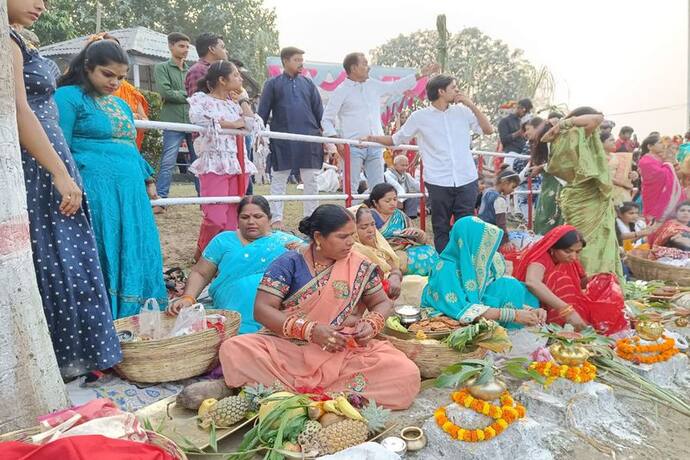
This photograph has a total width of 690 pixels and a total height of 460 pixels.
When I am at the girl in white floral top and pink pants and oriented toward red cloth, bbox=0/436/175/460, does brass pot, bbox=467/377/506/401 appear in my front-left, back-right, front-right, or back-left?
front-left

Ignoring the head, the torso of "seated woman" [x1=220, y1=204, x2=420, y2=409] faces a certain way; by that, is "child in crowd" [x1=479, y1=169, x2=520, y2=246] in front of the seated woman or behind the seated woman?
behind

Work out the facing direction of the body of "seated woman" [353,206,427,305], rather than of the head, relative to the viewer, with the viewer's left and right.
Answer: facing the viewer and to the right of the viewer

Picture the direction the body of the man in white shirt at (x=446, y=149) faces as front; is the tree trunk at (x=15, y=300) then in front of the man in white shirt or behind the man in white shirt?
in front

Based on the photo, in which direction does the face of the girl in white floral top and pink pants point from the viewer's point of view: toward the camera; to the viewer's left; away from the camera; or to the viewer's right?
to the viewer's right

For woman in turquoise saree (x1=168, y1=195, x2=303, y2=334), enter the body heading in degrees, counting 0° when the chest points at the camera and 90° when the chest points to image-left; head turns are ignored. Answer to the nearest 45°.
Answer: approximately 0°

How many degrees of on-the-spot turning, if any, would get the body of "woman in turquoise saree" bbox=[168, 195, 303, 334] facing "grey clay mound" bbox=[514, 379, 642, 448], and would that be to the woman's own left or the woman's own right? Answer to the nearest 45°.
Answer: approximately 45° to the woman's own left

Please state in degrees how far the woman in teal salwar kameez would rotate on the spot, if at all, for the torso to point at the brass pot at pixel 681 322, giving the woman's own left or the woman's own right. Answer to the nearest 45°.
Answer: approximately 45° to the woman's own left

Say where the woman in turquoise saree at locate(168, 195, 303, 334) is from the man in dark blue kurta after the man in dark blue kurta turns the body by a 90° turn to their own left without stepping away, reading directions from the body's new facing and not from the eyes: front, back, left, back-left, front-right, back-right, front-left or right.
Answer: right

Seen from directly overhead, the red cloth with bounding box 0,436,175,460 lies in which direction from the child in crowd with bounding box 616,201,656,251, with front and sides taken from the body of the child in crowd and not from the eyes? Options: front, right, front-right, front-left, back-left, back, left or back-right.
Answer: front-right

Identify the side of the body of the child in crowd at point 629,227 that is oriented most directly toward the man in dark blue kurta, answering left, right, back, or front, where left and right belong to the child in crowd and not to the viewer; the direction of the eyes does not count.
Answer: right

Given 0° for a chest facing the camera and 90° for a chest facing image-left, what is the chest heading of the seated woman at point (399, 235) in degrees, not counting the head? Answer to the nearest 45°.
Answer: approximately 315°

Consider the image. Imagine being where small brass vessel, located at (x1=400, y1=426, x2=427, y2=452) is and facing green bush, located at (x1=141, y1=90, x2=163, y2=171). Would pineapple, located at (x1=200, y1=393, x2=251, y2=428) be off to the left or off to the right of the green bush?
left

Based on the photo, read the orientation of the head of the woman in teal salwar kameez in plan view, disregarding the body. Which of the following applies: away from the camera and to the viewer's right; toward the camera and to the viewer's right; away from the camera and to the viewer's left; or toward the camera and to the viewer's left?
toward the camera and to the viewer's right

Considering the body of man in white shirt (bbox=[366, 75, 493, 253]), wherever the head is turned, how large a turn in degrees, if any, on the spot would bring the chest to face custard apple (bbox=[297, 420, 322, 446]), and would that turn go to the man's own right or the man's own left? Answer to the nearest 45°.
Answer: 0° — they already face it

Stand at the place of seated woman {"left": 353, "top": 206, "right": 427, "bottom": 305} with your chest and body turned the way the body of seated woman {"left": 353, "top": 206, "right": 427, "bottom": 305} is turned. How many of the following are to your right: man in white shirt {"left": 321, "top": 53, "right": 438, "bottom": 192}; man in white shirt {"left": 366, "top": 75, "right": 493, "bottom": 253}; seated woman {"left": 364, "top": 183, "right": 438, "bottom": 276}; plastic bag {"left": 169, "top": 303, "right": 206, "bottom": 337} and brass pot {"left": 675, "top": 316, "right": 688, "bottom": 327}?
1

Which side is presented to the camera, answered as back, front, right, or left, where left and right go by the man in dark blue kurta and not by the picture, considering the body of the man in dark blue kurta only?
front

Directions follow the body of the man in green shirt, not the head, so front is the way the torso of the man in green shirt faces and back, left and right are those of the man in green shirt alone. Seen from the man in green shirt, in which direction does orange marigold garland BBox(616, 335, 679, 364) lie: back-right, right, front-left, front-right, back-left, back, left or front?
front

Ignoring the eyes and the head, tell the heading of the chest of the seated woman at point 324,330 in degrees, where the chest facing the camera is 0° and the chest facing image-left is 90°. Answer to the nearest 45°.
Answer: approximately 0°
